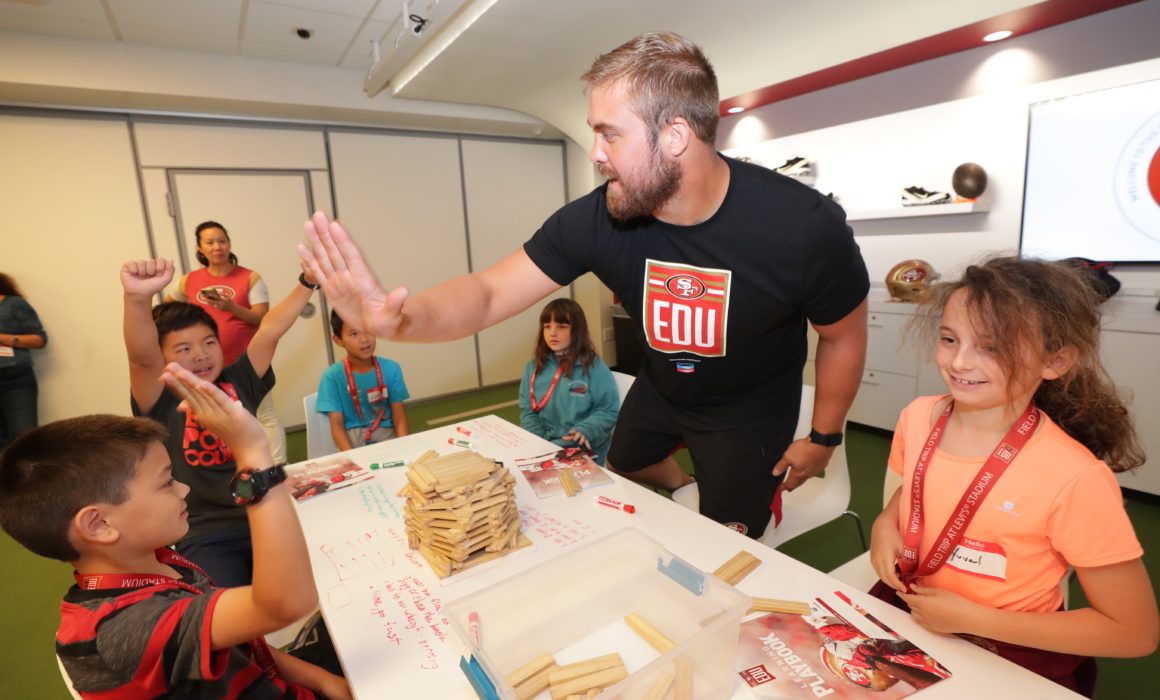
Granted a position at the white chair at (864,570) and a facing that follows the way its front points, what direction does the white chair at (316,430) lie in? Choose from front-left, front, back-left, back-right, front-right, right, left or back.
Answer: front-right

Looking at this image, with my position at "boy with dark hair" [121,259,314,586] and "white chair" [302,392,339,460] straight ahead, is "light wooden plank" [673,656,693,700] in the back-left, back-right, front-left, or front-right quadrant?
back-right

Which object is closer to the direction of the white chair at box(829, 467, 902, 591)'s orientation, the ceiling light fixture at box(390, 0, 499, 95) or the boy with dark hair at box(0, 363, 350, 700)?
the boy with dark hair

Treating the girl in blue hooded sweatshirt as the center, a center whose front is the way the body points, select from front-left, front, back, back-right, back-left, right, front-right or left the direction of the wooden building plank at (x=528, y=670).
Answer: front-left

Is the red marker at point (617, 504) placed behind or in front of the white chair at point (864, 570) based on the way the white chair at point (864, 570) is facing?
in front

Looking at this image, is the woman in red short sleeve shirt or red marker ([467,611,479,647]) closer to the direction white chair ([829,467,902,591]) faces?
the red marker

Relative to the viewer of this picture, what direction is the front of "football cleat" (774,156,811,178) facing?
facing to the left of the viewer

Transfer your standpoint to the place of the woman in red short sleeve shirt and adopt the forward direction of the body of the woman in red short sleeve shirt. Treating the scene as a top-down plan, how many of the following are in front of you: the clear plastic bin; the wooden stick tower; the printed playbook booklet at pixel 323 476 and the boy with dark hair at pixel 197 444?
4

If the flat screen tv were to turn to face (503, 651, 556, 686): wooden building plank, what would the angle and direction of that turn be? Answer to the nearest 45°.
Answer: approximately 45° to its left

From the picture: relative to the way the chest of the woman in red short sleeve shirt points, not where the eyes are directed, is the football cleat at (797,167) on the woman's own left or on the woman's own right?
on the woman's own left

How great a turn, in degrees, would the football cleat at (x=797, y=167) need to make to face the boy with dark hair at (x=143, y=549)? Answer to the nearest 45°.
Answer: approximately 90° to its left

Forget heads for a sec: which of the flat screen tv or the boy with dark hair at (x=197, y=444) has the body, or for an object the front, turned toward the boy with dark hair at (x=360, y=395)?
the flat screen tv

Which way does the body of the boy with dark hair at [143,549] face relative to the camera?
to the viewer's right

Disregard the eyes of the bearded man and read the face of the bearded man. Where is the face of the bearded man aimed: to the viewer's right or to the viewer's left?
to the viewer's left
